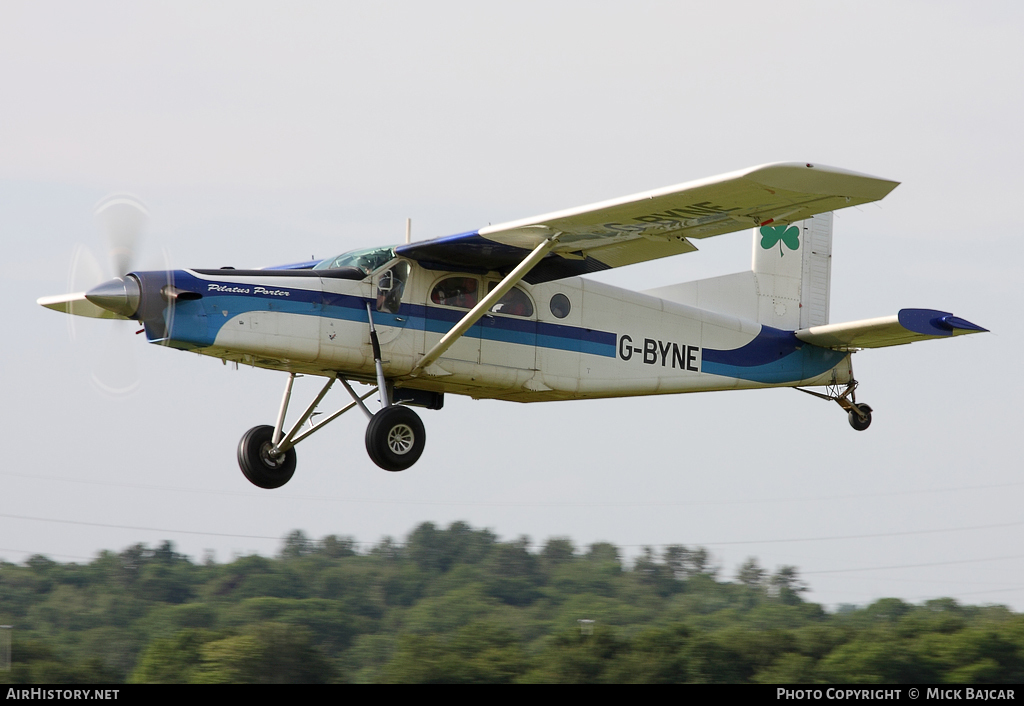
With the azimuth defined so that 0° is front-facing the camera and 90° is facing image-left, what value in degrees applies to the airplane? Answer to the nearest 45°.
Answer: approximately 45°
